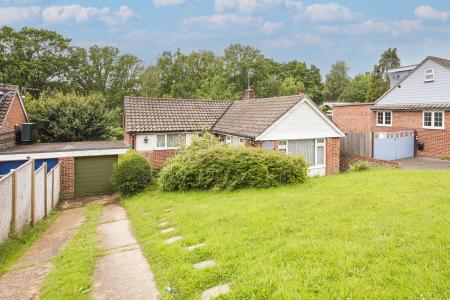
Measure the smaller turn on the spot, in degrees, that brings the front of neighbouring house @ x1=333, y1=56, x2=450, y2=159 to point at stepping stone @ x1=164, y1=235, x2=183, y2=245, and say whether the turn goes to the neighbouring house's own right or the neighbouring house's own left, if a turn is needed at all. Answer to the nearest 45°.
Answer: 0° — it already faces it

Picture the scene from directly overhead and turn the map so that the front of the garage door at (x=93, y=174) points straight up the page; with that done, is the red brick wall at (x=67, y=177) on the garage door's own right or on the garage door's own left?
on the garage door's own right

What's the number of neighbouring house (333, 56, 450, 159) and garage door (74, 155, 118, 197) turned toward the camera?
2

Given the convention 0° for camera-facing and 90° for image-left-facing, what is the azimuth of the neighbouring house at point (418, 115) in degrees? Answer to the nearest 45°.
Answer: approximately 0°

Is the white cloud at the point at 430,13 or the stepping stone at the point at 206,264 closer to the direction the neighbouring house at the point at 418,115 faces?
the stepping stone

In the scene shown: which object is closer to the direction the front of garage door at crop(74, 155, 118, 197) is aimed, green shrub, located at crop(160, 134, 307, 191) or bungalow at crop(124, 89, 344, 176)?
the green shrub

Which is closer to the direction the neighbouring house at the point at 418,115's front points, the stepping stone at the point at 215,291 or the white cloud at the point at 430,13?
the stepping stone
